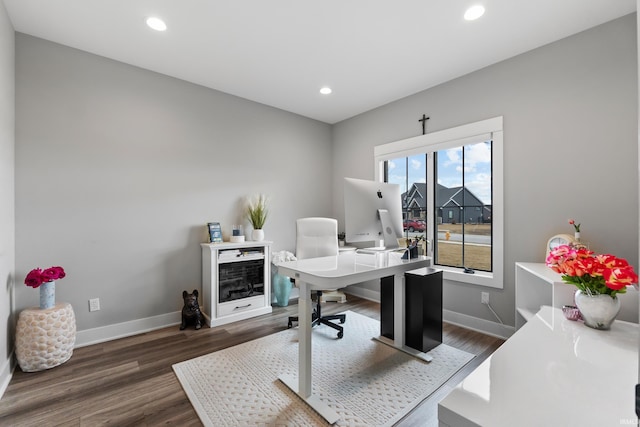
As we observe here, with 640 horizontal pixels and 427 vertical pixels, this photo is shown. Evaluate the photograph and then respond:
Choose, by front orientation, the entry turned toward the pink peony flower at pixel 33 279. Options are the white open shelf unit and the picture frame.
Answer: the white open shelf unit

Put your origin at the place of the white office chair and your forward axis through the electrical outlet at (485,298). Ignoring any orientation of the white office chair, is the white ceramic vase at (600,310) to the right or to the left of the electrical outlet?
right

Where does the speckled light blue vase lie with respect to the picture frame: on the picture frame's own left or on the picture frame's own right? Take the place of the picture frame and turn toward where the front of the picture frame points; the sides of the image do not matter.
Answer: on the picture frame's own right

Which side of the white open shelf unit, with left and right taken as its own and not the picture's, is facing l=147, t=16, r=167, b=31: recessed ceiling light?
front

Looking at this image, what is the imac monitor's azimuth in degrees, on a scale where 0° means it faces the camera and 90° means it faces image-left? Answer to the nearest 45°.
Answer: approximately 135°

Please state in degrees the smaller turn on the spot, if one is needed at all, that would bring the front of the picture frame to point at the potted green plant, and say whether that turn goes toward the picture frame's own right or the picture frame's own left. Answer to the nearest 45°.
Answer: approximately 45° to the picture frame's own left

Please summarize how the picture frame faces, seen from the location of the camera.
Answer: facing the viewer and to the right of the viewer

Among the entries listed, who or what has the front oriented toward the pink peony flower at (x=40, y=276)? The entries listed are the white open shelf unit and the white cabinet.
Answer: the white open shelf unit

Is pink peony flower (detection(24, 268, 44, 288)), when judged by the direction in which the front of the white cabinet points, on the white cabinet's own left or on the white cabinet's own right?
on the white cabinet's own right

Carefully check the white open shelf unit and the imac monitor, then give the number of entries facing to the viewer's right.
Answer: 0

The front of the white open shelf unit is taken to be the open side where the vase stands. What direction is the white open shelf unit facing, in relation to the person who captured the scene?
facing the viewer and to the left of the viewer

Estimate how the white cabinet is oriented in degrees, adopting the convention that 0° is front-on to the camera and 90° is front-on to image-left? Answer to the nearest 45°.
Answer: approximately 315°
